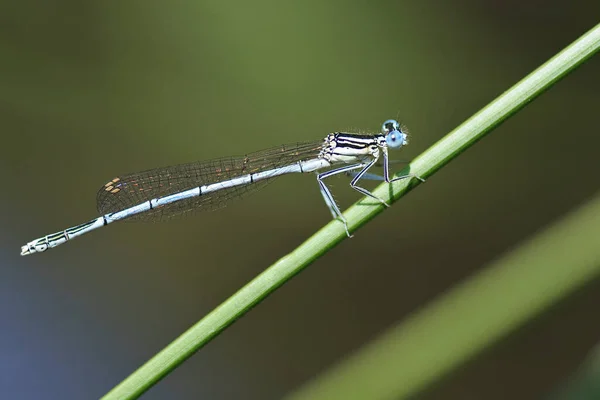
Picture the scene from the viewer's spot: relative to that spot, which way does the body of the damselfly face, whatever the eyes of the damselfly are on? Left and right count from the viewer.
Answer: facing to the right of the viewer
